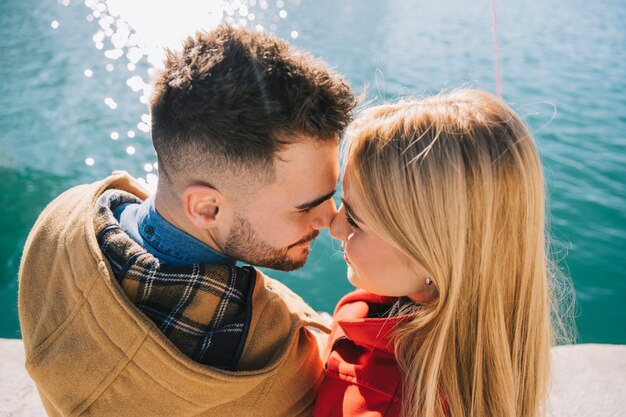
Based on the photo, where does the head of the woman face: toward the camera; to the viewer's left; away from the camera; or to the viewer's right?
to the viewer's left

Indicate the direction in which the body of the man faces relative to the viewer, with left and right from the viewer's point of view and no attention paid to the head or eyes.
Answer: facing away from the viewer and to the right of the viewer

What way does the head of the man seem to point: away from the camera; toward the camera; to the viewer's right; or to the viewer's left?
to the viewer's right
